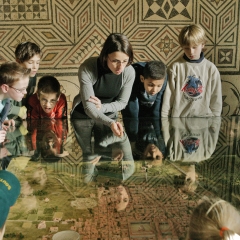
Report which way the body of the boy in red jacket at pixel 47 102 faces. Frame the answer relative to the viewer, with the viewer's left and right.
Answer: facing the viewer

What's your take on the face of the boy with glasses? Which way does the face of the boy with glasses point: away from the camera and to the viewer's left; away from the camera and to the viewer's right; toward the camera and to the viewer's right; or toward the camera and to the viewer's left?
toward the camera and to the viewer's right

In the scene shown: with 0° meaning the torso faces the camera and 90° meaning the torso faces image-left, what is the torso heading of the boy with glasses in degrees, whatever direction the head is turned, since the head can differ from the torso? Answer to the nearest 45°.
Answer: approximately 270°

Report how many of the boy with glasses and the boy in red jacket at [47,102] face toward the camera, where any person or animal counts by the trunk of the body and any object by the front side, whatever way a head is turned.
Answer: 1

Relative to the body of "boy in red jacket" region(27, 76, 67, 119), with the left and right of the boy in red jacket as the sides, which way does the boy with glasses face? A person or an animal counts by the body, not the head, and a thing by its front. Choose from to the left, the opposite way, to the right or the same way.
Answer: to the left

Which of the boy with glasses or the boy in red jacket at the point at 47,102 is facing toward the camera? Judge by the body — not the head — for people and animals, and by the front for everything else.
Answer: the boy in red jacket

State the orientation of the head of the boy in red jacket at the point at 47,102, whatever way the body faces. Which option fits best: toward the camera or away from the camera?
toward the camera
